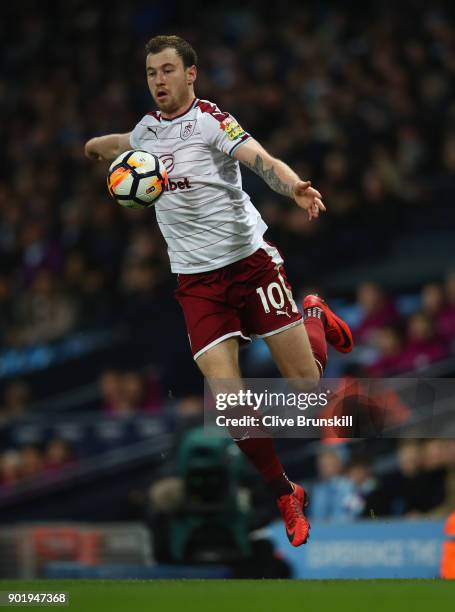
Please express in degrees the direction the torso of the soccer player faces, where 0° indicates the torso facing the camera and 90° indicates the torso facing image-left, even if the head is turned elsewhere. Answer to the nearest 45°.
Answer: approximately 45°
